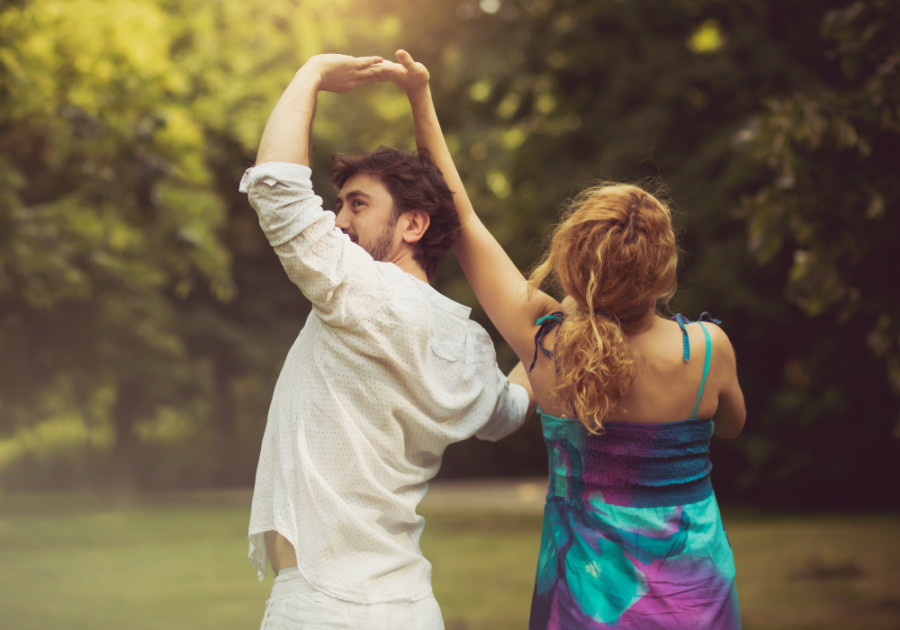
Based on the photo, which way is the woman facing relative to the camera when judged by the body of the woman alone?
away from the camera

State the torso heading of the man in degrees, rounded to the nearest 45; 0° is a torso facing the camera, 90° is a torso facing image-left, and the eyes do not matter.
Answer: approximately 135°

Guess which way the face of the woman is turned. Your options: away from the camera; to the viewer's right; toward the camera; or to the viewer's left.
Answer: away from the camera
